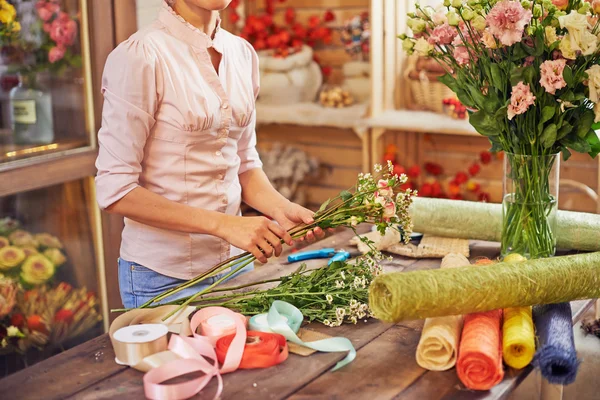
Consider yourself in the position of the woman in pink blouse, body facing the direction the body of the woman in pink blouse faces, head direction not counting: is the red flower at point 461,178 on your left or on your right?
on your left

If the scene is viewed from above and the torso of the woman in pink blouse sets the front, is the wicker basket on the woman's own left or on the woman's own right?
on the woman's own left

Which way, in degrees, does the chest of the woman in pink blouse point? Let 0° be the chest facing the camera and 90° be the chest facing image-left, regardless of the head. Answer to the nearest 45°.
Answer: approximately 315°

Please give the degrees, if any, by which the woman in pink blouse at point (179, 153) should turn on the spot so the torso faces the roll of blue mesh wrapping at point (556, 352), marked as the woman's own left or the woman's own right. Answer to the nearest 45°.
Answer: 0° — they already face it

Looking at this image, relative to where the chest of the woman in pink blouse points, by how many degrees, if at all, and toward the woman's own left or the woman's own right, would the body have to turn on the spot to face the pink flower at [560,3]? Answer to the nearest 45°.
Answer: approximately 45° to the woman's own left

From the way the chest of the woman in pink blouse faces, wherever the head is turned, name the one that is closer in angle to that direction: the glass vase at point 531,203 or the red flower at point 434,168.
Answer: the glass vase
